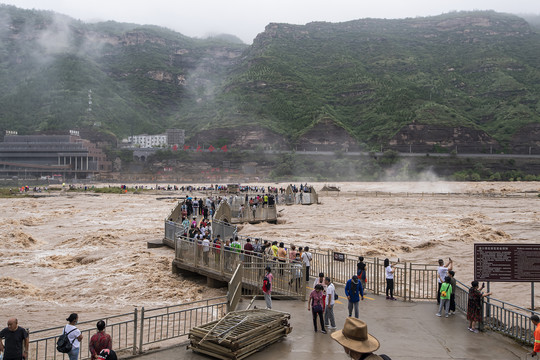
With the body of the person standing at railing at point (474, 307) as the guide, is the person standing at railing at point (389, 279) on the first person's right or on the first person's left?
on the first person's left

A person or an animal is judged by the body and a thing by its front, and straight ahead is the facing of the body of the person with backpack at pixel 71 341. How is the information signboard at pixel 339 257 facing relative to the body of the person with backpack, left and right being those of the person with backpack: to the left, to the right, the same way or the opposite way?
the opposite way

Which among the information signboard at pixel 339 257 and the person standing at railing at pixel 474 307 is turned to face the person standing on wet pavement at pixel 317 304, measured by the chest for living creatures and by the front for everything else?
the information signboard

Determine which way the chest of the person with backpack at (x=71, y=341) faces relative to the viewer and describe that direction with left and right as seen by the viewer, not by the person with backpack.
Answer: facing away from the viewer and to the right of the viewer

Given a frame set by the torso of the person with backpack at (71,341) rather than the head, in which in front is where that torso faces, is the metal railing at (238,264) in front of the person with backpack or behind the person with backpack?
in front

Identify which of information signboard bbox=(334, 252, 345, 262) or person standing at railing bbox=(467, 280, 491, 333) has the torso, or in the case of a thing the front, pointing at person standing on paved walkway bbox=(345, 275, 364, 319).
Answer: the information signboard

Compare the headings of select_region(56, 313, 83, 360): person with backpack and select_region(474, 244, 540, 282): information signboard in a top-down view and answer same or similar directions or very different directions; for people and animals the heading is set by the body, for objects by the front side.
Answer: very different directions

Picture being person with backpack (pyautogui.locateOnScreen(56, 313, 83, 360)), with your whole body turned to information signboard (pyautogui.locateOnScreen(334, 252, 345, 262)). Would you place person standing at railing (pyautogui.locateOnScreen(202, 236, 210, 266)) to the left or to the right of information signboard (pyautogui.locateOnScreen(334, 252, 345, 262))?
left

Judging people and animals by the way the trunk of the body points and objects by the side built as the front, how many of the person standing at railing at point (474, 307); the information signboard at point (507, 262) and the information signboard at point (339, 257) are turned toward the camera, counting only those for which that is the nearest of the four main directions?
2
